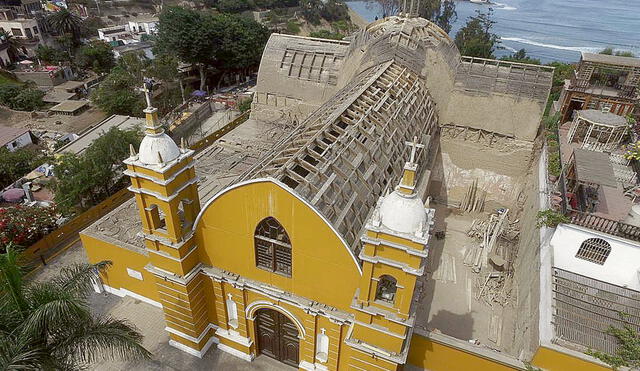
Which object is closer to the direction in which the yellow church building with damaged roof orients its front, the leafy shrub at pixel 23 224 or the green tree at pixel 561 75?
the leafy shrub

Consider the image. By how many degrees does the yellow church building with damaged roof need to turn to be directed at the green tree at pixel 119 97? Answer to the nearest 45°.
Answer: approximately 90° to its right

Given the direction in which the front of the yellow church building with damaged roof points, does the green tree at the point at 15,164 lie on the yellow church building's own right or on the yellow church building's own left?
on the yellow church building's own right

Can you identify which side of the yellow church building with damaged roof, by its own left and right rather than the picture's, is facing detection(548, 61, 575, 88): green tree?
back

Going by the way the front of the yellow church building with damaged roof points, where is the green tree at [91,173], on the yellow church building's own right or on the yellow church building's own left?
on the yellow church building's own right

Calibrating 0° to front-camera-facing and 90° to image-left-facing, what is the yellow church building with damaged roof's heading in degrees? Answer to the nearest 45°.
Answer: approximately 45°

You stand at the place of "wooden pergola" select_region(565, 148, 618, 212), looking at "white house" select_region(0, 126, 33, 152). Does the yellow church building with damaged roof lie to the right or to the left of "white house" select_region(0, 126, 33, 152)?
left

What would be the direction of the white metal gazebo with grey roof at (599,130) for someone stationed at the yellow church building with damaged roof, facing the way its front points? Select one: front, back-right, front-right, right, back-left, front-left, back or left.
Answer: back

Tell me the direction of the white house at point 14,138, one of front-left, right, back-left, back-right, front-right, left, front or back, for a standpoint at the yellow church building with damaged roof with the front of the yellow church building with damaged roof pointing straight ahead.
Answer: right

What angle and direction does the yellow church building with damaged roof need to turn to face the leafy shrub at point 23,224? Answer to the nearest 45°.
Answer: approximately 45° to its right

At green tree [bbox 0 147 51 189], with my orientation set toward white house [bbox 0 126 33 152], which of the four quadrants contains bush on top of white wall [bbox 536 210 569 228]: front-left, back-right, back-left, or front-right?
back-right

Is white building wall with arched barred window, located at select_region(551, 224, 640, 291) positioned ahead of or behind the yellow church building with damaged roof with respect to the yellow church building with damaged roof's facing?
behind
